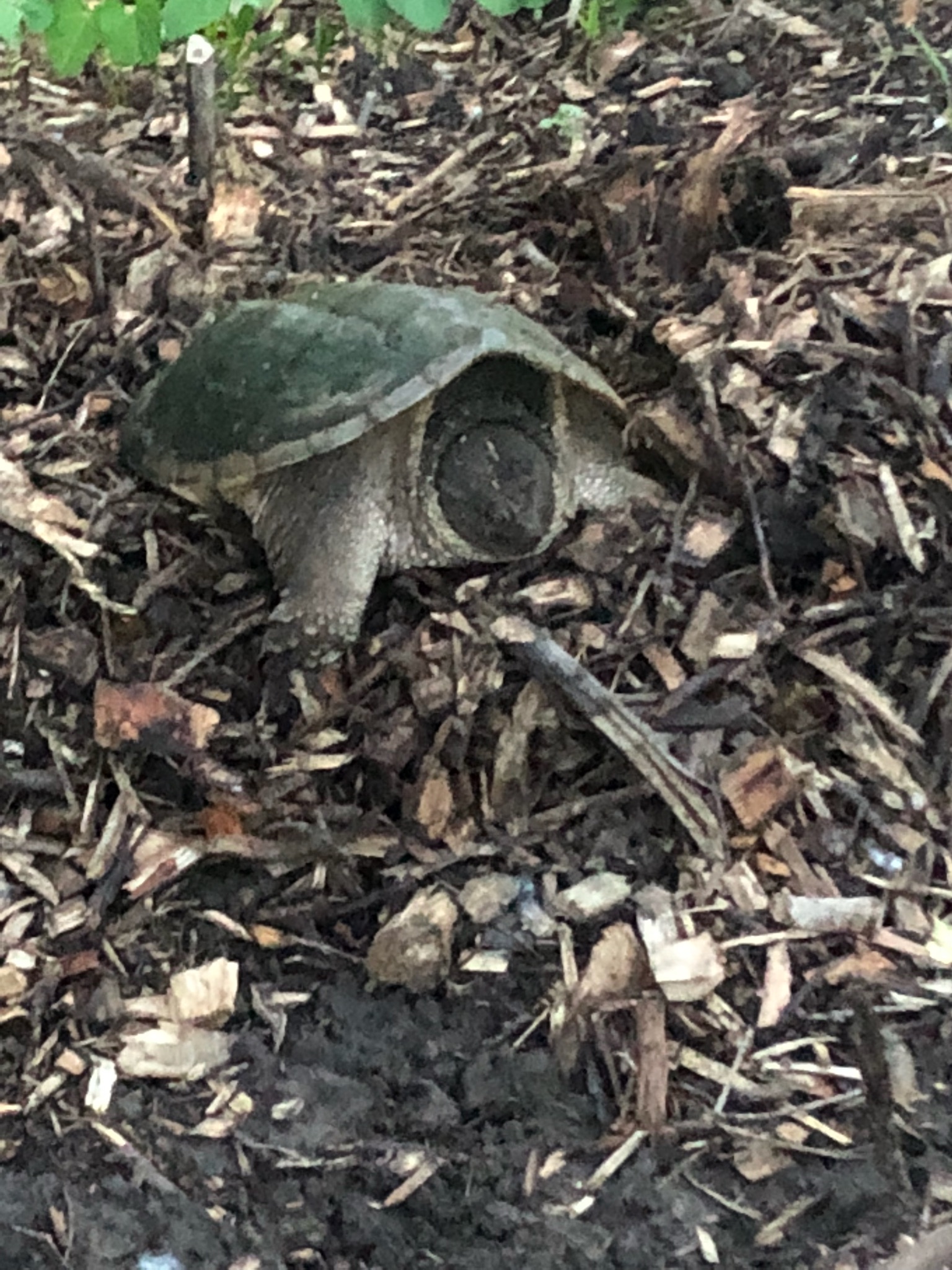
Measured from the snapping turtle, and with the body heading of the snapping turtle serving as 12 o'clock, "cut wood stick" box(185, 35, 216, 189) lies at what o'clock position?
The cut wood stick is roughly at 7 o'clock from the snapping turtle.

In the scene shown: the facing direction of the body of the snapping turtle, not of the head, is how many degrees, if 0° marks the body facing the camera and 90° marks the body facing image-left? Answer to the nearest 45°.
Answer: approximately 315°

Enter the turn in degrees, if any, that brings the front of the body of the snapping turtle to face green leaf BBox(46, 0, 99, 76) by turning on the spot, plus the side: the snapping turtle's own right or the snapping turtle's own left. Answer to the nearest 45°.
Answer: approximately 180°
